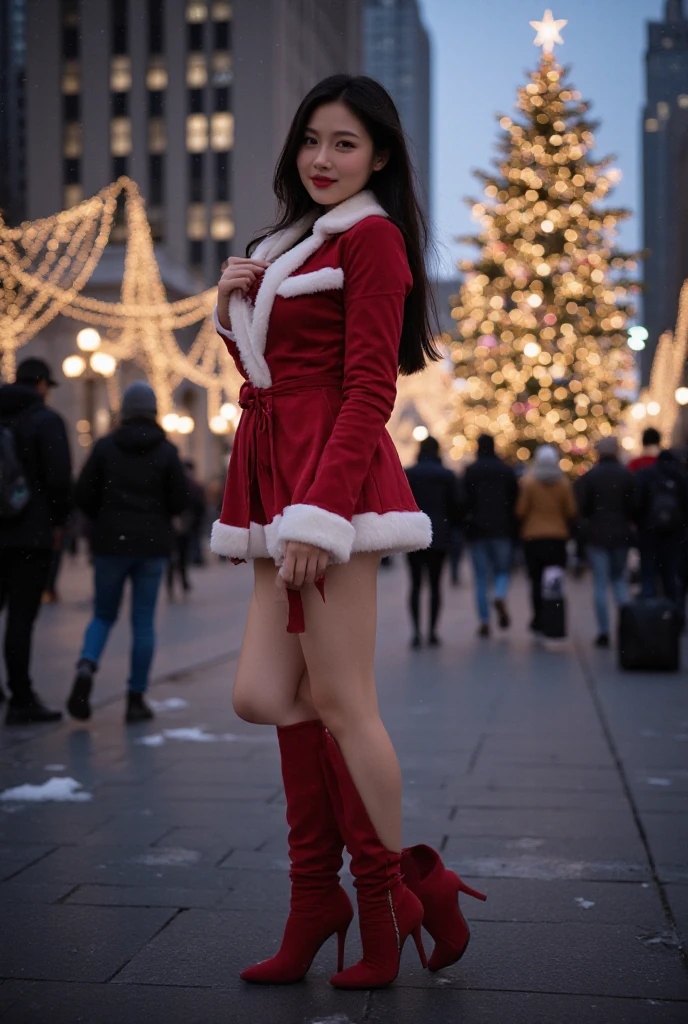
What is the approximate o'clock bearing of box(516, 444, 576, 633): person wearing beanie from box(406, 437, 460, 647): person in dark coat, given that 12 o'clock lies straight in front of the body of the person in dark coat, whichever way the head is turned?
The person wearing beanie is roughly at 2 o'clock from the person in dark coat.

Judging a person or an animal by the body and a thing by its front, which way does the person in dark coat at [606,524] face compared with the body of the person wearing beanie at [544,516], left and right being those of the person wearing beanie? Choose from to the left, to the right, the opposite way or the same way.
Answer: the same way

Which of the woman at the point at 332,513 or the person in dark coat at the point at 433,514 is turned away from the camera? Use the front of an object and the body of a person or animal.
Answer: the person in dark coat

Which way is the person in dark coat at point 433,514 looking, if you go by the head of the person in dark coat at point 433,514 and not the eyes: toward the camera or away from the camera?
away from the camera

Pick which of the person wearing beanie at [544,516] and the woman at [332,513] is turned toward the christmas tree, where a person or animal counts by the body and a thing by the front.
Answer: the person wearing beanie

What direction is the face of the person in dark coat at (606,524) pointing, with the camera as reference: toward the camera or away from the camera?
away from the camera

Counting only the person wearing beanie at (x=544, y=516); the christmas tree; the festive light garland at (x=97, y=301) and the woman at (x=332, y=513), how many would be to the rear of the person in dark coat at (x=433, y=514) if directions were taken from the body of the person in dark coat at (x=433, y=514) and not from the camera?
1

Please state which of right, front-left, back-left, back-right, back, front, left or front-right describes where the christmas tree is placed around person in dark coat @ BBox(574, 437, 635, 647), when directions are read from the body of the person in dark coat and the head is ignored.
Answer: front

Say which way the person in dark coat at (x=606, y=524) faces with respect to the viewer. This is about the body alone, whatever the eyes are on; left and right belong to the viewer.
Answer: facing away from the viewer

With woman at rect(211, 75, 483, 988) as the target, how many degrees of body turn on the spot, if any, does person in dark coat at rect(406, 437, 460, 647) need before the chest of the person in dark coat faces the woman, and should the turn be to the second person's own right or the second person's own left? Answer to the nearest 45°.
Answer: approximately 180°

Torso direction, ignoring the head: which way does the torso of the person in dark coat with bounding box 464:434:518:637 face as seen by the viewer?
away from the camera

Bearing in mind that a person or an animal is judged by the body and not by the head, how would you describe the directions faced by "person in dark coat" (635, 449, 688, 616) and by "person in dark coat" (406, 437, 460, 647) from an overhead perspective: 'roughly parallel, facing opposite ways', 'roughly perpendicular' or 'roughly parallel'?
roughly parallel

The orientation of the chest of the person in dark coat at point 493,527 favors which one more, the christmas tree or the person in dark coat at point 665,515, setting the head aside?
the christmas tree

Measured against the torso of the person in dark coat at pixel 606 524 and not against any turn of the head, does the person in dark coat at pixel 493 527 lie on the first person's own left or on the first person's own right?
on the first person's own left

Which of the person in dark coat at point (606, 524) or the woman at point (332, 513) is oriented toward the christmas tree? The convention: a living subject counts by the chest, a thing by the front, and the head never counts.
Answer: the person in dark coat

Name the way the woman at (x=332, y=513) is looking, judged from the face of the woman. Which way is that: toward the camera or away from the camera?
toward the camera

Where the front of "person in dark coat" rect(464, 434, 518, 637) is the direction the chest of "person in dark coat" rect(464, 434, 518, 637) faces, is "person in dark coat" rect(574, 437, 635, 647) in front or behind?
behind

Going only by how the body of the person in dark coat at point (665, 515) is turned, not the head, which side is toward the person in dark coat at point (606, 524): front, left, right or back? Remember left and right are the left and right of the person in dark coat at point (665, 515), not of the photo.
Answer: left

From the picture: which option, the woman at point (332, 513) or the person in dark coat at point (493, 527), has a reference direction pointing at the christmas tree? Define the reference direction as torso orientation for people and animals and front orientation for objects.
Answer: the person in dark coat

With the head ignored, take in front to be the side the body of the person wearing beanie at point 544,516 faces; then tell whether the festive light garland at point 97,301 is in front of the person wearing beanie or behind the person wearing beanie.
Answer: in front

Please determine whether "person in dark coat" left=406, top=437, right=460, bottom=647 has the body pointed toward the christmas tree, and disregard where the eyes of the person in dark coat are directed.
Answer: yes

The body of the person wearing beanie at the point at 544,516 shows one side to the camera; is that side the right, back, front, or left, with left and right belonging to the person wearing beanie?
back

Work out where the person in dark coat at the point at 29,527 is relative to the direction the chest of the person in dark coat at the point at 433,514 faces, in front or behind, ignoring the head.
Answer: behind

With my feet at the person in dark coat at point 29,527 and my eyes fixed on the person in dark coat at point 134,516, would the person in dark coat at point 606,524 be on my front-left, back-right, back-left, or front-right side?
front-left

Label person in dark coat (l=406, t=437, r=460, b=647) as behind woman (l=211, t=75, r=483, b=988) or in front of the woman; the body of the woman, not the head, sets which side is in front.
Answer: behind
